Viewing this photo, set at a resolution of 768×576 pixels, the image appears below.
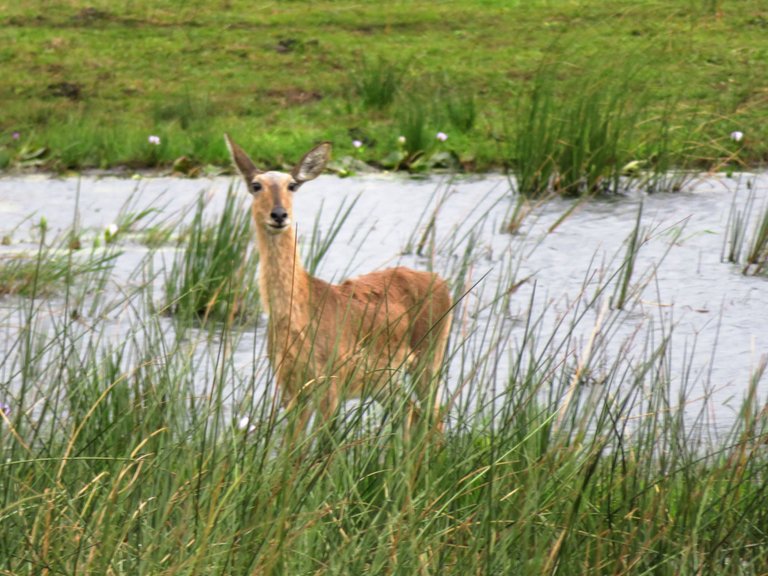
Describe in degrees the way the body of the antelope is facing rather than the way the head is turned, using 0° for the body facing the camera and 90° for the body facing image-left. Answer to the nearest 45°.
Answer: approximately 45°
